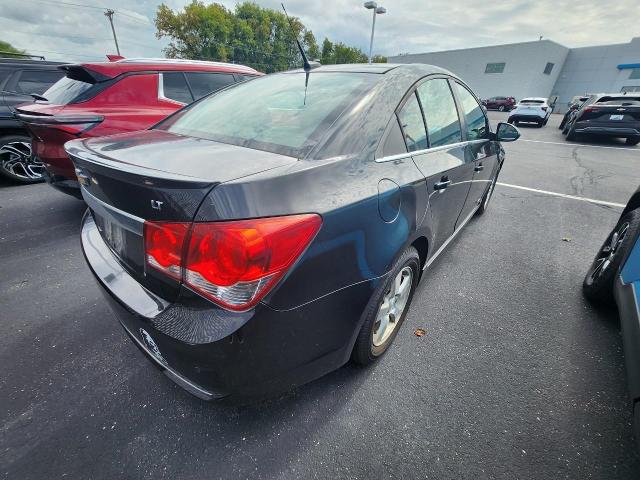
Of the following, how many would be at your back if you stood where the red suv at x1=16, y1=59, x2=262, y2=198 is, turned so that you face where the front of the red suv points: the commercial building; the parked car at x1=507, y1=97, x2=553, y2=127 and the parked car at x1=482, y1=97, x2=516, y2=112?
0

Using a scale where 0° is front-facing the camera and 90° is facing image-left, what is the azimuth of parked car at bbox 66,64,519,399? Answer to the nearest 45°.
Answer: approximately 225°

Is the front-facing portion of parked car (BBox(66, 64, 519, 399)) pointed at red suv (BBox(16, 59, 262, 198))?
no

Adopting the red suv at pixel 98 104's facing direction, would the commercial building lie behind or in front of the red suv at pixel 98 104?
in front

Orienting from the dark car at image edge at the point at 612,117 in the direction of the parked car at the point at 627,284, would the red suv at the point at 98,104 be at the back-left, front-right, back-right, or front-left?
front-right

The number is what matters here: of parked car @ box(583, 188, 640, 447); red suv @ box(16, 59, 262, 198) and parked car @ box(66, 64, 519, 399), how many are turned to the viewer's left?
0

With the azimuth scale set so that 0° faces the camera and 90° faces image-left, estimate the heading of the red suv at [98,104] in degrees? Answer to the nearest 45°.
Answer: approximately 225°

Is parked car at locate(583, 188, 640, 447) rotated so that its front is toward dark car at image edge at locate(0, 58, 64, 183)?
no

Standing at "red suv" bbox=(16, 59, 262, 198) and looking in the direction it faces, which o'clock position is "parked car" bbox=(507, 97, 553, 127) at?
The parked car is roughly at 1 o'clock from the red suv.

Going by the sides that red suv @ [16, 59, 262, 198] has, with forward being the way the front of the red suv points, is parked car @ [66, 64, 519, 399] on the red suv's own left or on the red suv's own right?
on the red suv's own right

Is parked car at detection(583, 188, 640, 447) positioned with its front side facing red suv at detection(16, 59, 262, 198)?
no

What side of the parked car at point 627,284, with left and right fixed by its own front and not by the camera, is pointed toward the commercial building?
front

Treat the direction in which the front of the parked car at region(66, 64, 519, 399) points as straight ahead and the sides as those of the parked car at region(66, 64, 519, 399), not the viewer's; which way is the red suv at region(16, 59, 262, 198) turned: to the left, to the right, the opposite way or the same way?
the same way

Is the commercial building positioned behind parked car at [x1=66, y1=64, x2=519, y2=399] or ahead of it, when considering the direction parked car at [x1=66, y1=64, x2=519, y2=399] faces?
ahead

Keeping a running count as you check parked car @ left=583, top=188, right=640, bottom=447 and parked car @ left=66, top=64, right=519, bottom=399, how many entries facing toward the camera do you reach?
0

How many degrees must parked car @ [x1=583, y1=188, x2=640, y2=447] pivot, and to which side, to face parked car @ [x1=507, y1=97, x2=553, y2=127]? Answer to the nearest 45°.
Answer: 0° — it already faces it

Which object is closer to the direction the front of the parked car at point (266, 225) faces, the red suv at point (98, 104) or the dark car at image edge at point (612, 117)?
the dark car at image edge

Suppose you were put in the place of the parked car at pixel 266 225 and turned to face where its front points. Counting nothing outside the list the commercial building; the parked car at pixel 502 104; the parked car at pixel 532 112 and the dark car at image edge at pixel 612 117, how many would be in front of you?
4
